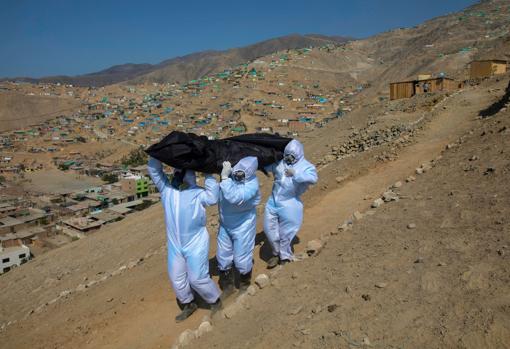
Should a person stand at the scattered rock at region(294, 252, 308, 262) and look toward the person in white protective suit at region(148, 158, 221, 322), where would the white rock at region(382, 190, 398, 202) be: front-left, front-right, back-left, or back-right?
back-right

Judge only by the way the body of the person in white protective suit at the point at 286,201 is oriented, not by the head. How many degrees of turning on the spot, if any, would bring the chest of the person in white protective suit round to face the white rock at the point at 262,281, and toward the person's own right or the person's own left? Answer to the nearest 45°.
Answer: approximately 45° to the person's own left

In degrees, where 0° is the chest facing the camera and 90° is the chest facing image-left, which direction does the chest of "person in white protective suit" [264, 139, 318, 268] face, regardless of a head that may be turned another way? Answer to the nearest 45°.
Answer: approximately 45°

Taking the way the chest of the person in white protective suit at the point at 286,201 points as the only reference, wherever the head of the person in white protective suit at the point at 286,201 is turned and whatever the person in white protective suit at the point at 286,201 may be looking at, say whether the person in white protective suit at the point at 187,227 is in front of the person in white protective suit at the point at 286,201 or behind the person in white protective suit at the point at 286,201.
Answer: in front

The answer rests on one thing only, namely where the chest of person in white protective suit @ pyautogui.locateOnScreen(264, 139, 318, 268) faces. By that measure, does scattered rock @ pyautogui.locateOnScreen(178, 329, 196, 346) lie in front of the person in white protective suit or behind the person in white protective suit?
in front

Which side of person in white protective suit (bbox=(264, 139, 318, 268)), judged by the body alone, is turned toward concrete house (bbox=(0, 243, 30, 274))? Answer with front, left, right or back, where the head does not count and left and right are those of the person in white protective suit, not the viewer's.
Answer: right

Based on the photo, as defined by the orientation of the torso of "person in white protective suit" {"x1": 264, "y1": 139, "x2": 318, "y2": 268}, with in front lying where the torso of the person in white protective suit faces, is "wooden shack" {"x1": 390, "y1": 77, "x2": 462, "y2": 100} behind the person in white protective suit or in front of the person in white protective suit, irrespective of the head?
behind

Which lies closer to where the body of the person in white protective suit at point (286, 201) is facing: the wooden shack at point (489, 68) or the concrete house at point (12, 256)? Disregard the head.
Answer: the concrete house

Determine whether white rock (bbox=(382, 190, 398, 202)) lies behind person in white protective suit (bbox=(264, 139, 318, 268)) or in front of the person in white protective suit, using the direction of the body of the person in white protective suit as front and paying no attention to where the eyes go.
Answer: behind
